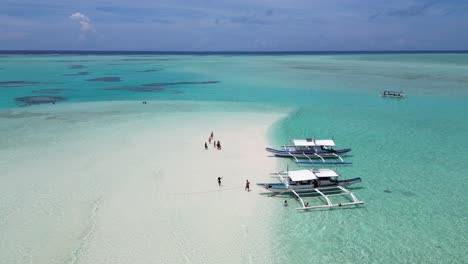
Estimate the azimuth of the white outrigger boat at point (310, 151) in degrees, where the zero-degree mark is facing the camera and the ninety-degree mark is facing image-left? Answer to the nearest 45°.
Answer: approximately 90°

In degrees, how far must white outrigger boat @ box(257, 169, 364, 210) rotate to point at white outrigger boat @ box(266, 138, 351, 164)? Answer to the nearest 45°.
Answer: approximately 90° to its right

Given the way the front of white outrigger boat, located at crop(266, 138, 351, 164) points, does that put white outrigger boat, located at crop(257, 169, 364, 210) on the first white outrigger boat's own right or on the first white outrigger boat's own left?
on the first white outrigger boat's own left

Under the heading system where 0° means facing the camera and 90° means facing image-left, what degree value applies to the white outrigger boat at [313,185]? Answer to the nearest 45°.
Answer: approximately 90°

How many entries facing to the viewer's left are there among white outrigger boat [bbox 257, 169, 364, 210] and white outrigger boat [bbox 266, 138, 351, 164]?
2
